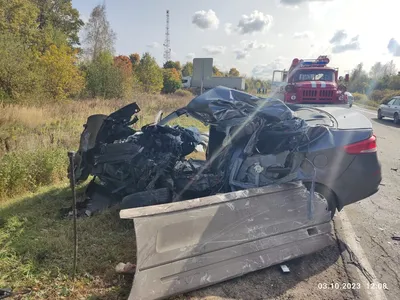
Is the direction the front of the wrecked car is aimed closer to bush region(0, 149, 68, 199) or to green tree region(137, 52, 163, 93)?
the bush

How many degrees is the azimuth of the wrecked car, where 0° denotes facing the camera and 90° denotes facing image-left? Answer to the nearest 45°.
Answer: approximately 90°

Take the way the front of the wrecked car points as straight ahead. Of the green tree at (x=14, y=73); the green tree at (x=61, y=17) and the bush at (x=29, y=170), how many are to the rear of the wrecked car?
0

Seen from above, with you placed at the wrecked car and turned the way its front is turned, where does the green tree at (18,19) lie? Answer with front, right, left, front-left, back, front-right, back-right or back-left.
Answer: front-right

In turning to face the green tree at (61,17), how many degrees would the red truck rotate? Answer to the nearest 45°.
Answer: approximately 135° to its right

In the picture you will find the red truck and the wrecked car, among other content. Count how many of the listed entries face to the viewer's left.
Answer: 1

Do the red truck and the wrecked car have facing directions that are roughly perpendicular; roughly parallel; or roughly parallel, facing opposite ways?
roughly perpendicular

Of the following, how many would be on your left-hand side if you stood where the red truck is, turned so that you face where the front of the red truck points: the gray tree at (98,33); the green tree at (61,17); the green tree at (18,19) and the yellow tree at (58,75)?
0

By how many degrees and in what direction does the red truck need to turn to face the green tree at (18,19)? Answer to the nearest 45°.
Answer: approximately 90° to its right

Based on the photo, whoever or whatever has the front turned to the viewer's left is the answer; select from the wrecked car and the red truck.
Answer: the wrecked car

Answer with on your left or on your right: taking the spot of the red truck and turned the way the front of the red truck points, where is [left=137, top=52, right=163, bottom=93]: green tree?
on your right

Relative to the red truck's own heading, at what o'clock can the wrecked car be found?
The wrecked car is roughly at 12 o'clock from the red truck.

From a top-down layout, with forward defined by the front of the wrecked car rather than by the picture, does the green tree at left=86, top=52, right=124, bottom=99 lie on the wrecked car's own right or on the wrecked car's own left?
on the wrecked car's own right

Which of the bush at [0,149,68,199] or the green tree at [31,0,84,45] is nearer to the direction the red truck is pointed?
the bush

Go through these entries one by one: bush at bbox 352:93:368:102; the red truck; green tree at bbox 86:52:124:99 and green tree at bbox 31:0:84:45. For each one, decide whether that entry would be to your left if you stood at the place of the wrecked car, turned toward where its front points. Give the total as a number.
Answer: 0

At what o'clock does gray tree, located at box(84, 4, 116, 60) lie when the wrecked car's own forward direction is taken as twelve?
The gray tree is roughly at 2 o'clock from the wrecked car.

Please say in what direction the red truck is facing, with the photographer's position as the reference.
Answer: facing the viewer
